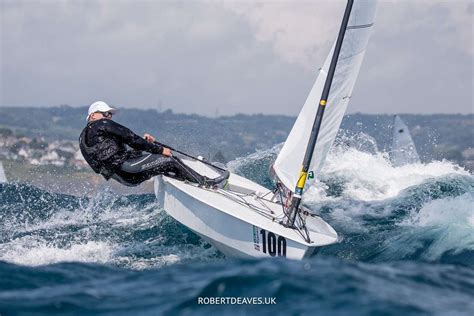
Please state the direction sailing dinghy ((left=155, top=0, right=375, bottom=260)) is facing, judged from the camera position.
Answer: facing the viewer and to the right of the viewer

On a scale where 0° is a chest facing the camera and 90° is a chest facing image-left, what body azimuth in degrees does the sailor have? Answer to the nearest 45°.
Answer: approximately 270°
